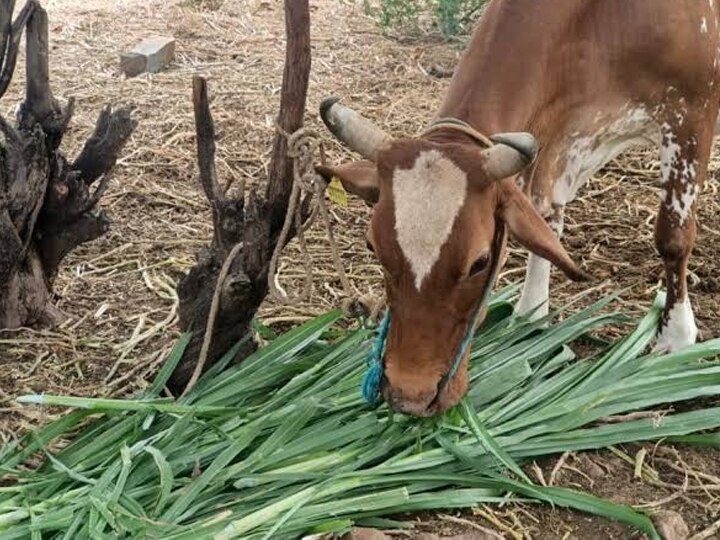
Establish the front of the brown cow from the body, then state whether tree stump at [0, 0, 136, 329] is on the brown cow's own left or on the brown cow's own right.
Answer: on the brown cow's own right

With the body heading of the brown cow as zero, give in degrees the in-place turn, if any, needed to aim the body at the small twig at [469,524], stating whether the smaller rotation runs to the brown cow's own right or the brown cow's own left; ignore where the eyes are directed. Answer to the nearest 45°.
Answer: approximately 45° to the brown cow's own left

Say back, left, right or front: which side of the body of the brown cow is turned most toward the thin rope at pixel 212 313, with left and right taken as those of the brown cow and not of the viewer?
front

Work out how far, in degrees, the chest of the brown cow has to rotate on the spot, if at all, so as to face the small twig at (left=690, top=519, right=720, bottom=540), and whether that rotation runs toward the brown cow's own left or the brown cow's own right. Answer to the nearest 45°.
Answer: approximately 90° to the brown cow's own left

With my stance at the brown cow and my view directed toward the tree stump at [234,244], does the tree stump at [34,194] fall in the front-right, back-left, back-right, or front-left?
front-right

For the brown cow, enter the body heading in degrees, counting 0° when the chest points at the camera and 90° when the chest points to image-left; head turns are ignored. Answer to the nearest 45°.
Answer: approximately 45°

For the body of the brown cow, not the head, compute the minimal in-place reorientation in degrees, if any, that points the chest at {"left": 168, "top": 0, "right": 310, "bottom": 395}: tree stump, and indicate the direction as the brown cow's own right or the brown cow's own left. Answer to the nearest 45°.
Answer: approximately 45° to the brown cow's own right

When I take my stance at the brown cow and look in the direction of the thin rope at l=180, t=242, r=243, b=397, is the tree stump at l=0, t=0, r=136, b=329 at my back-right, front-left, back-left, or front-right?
front-right
